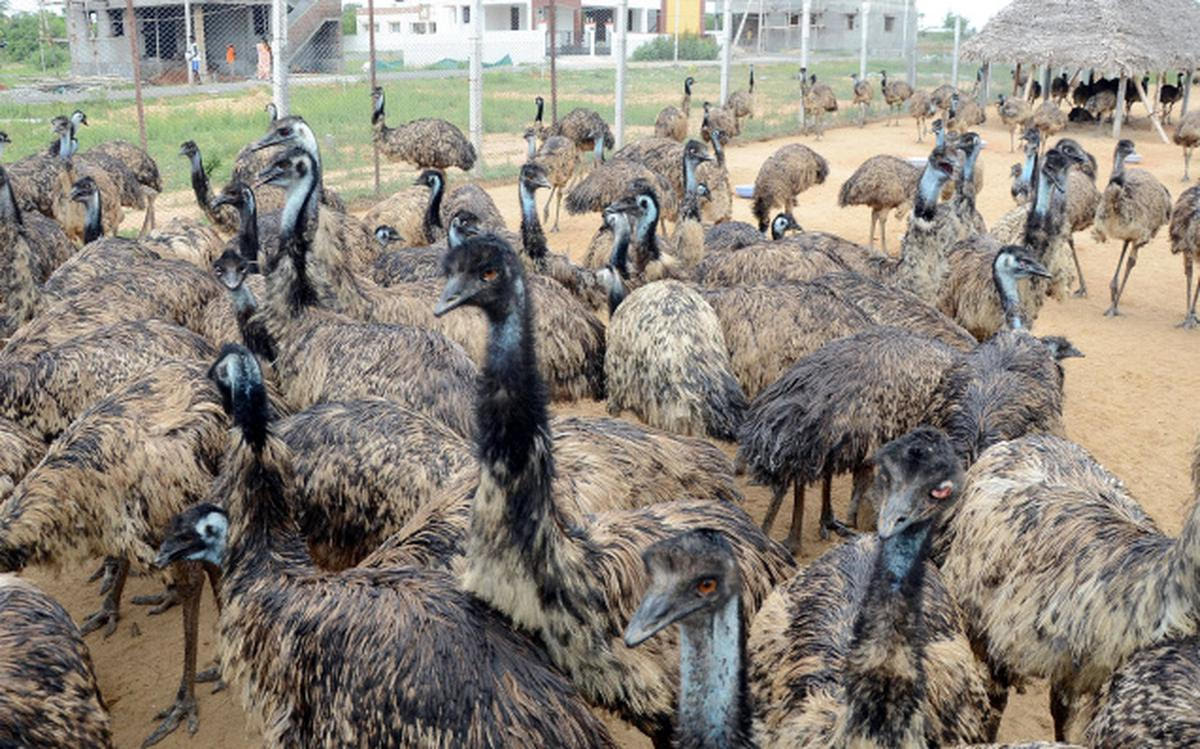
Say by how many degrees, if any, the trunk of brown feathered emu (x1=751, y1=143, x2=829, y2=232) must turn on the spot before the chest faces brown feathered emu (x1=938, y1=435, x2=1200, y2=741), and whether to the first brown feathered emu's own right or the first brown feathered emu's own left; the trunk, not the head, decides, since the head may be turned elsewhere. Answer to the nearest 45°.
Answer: approximately 90° to the first brown feathered emu's own left

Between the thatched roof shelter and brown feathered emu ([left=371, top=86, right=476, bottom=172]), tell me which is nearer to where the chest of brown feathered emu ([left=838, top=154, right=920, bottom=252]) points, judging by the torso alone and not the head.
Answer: the thatched roof shelter

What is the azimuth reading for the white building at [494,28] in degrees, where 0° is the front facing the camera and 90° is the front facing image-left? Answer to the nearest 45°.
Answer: approximately 0°

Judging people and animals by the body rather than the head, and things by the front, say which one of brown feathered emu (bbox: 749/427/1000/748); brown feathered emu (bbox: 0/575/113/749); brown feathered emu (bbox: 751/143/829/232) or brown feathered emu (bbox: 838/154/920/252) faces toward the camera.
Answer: brown feathered emu (bbox: 749/427/1000/748)

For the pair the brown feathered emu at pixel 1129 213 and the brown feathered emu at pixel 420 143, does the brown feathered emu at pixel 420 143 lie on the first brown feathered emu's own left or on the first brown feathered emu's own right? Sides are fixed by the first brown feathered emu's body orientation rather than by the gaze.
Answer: on the first brown feathered emu's own right

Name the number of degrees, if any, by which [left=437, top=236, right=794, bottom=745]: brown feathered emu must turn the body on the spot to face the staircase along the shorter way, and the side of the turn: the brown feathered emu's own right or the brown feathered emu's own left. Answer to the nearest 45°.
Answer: approximately 135° to the brown feathered emu's own right

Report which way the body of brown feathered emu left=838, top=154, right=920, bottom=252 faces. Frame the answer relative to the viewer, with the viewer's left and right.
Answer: facing to the right of the viewer

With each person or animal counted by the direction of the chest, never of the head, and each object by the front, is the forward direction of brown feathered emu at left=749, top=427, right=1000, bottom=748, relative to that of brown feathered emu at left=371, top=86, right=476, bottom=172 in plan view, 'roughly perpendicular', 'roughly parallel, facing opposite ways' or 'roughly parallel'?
roughly perpendicular
